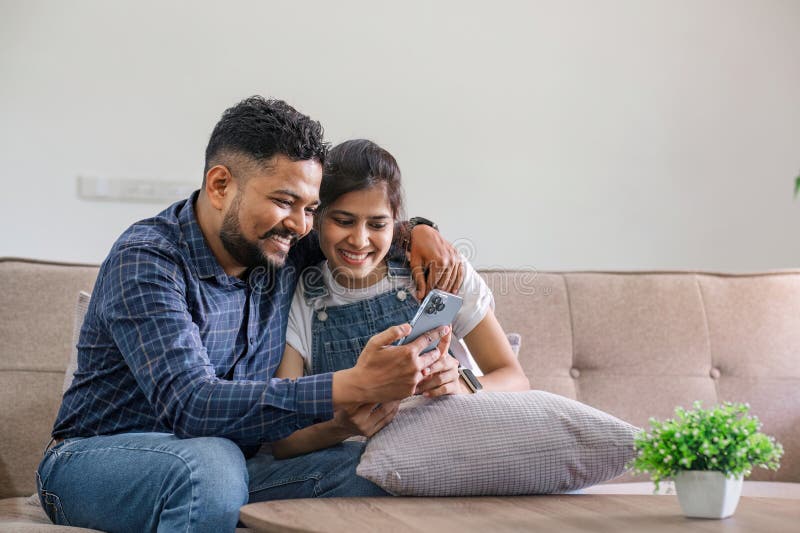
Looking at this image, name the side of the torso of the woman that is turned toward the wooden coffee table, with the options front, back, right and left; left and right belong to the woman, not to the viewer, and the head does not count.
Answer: front

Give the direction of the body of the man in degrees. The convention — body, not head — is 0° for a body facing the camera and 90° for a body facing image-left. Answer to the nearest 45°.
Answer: approximately 315°

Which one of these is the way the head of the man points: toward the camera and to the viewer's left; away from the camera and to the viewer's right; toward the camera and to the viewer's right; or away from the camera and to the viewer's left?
toward the camera and to the viewer's right

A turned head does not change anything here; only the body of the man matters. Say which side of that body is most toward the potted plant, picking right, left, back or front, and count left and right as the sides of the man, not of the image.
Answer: front

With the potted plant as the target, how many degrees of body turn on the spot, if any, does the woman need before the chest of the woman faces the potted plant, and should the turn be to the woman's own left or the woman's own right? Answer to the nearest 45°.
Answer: approximately 45° to the woman's own left

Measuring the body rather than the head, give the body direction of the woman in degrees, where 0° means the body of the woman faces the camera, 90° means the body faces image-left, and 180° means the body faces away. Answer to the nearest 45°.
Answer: approximately 0°
